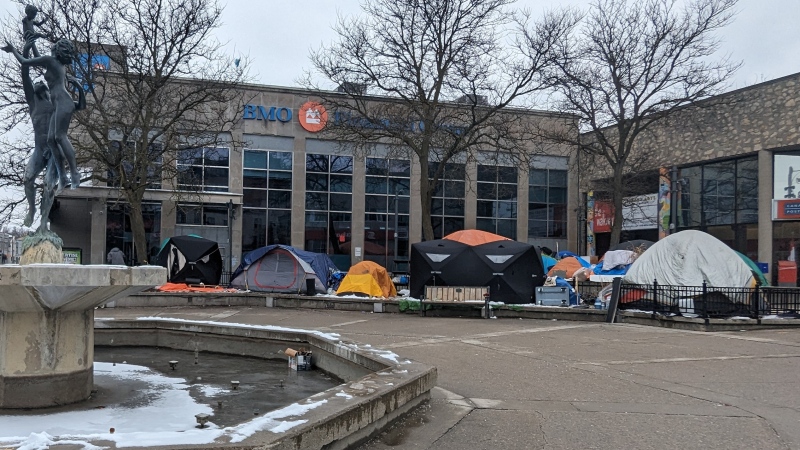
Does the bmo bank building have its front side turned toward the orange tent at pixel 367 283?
yes

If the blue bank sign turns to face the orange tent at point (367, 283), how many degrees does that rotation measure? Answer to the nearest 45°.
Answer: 0° — it already faces it

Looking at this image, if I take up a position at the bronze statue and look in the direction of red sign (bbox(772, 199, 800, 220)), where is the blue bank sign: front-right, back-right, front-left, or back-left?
front-left

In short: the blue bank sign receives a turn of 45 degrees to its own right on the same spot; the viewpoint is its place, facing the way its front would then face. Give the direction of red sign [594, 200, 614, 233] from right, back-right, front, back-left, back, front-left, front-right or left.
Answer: back-left

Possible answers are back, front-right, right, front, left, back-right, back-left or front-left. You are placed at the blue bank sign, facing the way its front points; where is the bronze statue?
front

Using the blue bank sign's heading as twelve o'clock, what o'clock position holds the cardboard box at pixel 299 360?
The cardboard box is roughly at 12 o'clock from the blue bank sign.

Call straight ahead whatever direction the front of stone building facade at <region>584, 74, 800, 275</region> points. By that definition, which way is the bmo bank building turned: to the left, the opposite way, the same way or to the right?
to the left

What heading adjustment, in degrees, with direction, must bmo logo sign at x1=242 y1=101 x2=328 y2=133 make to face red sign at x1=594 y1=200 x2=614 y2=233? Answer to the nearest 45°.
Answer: approximately 90° to its left

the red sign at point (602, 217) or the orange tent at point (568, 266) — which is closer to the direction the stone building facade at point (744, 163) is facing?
the orange tent

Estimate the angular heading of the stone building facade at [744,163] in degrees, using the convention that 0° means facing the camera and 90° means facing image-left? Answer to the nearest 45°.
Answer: approximately 45°

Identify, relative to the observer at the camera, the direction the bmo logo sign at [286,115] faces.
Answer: facing the viewer

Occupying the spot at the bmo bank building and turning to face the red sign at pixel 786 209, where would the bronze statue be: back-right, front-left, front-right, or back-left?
front-right

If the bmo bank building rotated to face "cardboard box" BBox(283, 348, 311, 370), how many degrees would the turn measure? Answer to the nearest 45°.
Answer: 0° — it already faces it

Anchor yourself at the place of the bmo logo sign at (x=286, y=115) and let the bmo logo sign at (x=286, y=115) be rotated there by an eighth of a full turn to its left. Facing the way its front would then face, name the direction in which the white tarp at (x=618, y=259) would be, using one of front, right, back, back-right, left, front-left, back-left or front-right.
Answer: front
